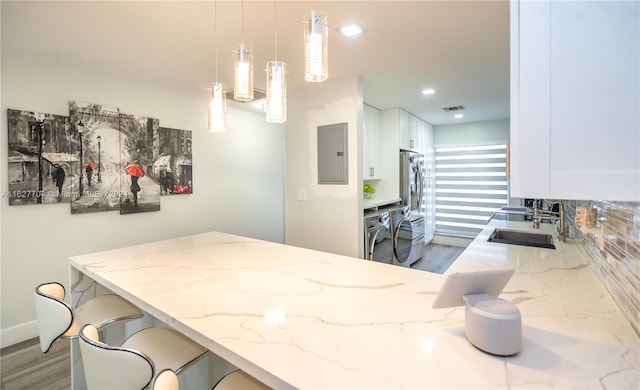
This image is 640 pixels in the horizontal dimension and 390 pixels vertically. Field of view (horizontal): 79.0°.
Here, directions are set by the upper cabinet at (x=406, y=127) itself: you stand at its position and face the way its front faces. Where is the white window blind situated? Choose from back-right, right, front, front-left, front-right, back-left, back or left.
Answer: left

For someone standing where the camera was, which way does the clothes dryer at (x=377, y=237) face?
facing the viewer and to the right of the viewer

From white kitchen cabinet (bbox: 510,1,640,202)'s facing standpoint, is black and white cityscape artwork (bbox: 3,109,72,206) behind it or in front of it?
in front

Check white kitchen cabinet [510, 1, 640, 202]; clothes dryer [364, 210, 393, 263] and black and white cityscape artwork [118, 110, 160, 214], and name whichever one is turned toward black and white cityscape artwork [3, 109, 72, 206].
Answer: the white kitchen cabinet

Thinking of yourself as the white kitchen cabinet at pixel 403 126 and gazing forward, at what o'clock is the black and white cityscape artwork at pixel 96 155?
The black and white cityscape artwork is roughly at 3 o'clock from the white kitchen cabinet.

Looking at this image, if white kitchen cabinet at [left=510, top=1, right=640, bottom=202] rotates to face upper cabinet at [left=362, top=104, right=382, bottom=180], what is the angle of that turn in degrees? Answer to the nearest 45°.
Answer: approximately 45° to its right

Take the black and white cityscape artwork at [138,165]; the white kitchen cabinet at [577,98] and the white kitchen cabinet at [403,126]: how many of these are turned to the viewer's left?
1

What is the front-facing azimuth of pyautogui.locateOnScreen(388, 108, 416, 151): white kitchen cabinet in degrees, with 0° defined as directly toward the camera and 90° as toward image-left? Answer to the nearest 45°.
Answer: approximately 315°

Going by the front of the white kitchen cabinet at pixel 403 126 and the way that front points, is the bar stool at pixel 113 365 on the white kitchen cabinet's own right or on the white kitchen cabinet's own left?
on the white kitchen cabinet's own right

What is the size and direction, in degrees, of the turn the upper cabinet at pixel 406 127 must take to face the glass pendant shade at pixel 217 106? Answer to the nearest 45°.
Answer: approximately 45° to its right

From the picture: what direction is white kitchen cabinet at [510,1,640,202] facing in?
to the viewer's left

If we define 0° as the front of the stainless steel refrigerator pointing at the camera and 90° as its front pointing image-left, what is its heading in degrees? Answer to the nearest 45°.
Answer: approximately 315°

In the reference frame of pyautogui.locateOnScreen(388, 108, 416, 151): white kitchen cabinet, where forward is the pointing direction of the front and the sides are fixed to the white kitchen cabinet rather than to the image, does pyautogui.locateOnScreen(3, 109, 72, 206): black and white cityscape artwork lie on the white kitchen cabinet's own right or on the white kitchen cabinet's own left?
on the white kitchen cabinet's own right
